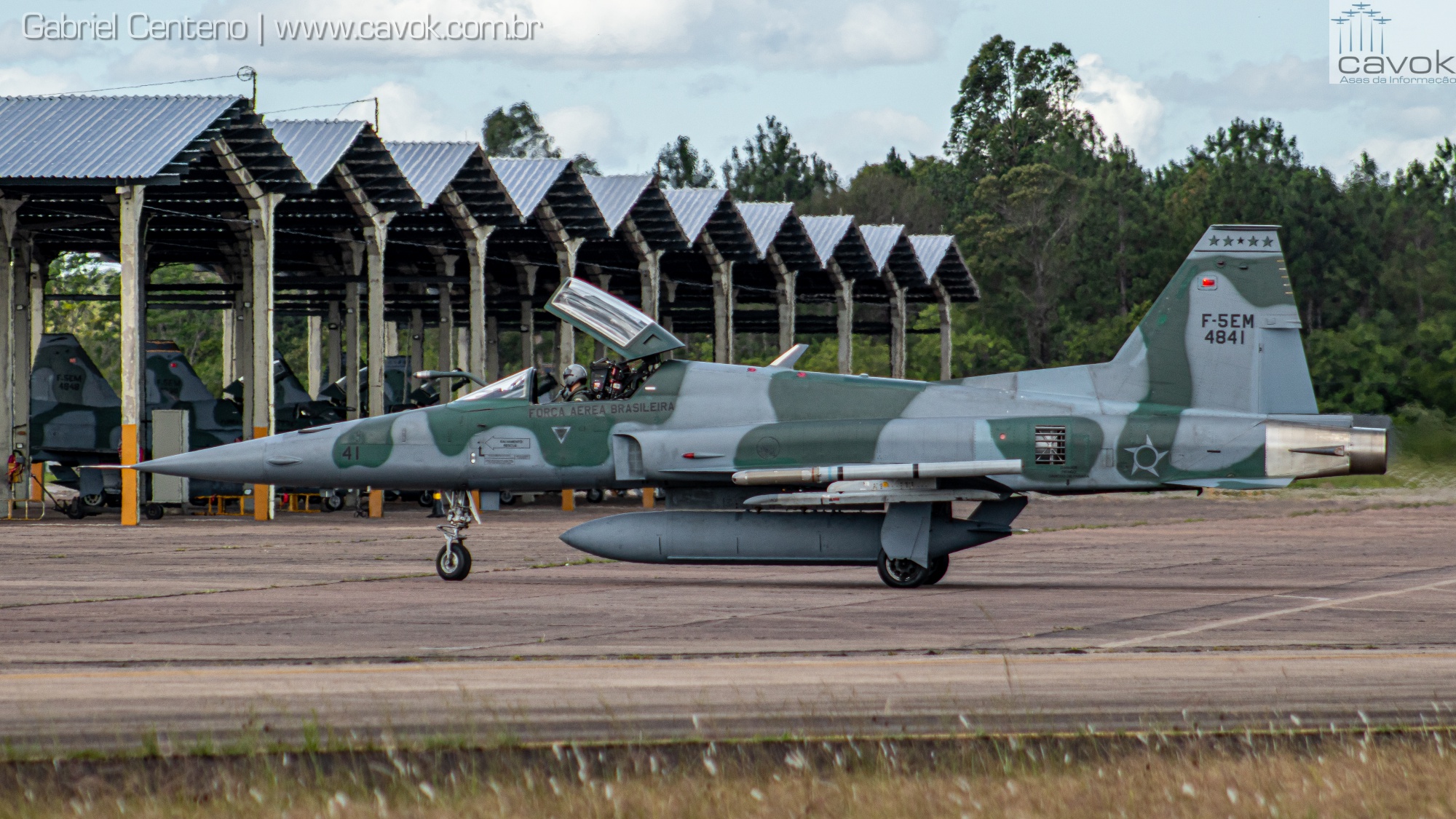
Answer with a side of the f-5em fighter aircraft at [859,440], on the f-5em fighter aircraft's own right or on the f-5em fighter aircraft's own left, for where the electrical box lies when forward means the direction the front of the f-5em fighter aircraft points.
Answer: on the f-5em fighter aircraft's own right

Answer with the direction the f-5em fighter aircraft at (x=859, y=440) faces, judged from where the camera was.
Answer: facing to the left of the viewer
